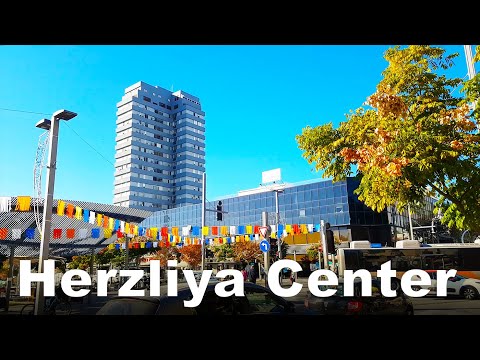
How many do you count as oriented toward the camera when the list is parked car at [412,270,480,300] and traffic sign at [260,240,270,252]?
1

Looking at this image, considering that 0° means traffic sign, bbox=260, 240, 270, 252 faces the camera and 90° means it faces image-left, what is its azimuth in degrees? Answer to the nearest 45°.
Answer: approximately 0°

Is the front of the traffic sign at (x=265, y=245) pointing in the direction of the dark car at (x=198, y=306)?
yes

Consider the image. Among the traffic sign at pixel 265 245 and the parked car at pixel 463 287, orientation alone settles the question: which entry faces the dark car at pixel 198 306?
the traffic sign

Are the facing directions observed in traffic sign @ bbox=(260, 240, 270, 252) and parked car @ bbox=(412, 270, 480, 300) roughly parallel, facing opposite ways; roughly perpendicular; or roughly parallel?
roughly perpendicular

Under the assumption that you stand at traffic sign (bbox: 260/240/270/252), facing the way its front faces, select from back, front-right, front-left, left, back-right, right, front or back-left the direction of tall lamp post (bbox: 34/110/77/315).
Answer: front-right

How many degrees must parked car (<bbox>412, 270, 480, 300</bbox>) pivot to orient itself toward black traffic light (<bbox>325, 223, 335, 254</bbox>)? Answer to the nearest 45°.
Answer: approximately 90° to its right

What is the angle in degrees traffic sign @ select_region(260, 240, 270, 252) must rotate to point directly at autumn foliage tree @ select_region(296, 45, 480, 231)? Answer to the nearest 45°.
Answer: approximately 45° to its left
